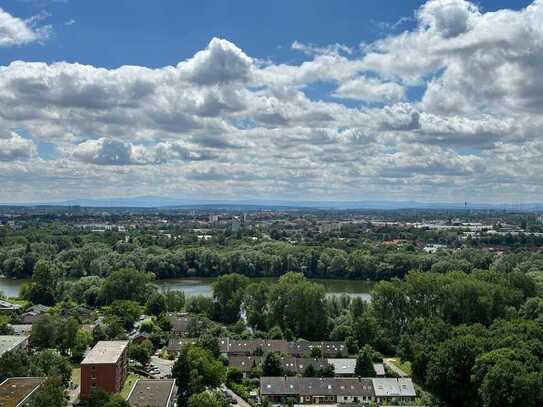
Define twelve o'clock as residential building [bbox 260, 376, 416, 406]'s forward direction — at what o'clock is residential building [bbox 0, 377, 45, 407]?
residential building [bbox 0, 377, 45, 407] is roughly at 2 o'clock from residential building [bbox 260, 376, 416, 406].

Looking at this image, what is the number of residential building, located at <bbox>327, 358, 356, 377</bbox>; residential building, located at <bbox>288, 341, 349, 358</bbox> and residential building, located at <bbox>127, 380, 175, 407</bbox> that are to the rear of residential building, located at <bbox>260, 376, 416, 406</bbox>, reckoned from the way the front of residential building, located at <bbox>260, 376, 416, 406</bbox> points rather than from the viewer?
2

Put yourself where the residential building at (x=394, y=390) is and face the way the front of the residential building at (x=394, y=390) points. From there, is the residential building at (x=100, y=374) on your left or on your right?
on your right

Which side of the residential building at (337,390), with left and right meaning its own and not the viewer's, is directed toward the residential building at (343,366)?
back

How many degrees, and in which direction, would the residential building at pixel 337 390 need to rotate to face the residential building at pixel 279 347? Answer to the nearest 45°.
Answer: approximately 135° to its right

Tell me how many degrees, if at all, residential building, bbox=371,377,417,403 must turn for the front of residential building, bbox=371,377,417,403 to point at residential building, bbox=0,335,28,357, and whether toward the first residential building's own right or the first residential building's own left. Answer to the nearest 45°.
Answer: approximately 90° to the first residential building's own right

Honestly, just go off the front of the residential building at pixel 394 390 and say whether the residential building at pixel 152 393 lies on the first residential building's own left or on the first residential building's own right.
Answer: on the first residential building's own right
